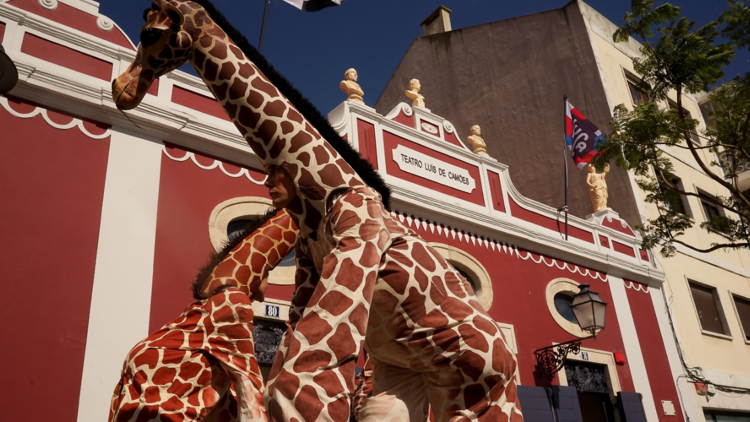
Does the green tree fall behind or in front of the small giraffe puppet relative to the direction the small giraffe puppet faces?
in front

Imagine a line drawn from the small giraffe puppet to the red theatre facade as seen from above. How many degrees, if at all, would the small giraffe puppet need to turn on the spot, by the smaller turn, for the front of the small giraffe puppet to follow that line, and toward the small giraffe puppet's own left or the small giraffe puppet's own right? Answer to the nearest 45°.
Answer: approximately 90° to the small giraffe puppet's own left

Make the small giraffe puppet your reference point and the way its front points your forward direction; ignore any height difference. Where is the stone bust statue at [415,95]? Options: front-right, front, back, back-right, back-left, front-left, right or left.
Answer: front-left

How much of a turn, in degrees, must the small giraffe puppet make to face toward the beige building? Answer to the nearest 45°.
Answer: approximately 45° to its left

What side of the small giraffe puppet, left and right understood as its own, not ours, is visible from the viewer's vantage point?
right

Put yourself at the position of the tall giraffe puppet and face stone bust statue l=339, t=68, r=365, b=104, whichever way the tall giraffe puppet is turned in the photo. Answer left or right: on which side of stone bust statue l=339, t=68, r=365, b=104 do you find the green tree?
right

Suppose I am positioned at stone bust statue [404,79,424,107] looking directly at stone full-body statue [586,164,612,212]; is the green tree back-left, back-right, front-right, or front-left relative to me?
front-right

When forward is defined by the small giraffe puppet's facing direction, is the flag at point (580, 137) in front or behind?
in front

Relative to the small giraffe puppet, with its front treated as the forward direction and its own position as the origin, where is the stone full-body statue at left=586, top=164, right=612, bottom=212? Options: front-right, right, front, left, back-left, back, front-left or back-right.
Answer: front-left
